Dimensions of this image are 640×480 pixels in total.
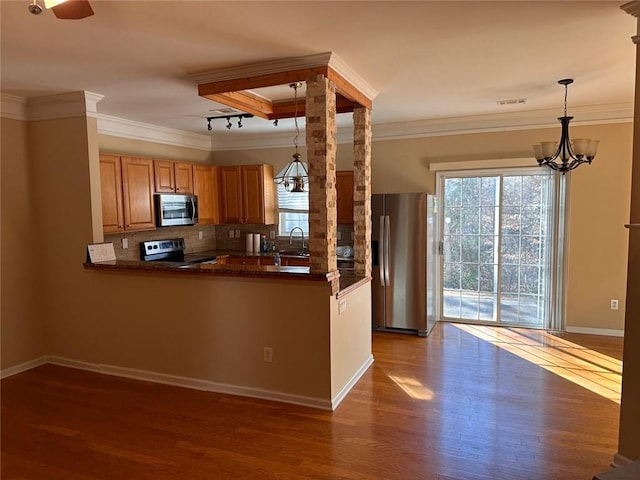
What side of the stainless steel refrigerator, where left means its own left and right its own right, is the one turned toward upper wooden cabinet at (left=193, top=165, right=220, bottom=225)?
right

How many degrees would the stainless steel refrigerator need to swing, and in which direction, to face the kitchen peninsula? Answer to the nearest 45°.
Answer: approximately 45° to its right

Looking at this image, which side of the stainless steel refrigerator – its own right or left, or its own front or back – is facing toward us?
front

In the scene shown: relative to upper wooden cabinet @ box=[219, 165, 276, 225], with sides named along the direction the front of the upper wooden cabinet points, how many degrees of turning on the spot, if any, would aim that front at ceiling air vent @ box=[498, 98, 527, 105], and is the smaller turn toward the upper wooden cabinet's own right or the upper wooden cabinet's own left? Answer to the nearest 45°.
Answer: approximately 90° to the upper wooden cabinet's own left

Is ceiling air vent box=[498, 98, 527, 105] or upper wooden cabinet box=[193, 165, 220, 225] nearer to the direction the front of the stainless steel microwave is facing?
the ceiling air vent

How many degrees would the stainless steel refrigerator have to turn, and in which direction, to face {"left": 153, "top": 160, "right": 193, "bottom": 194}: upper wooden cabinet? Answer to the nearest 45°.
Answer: approximately 90° to its right

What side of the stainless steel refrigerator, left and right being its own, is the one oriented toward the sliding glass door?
left

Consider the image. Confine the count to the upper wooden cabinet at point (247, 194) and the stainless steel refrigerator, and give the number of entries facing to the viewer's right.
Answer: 0

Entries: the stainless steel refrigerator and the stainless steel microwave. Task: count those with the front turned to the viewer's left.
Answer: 0

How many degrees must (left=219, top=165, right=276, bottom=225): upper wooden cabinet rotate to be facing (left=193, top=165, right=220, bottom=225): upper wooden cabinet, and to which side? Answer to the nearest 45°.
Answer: approximately 45° to its right

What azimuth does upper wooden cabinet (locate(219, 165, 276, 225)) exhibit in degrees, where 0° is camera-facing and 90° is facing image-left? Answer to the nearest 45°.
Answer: approximately 45°

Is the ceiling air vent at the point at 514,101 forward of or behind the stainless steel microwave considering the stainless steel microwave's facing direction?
forward

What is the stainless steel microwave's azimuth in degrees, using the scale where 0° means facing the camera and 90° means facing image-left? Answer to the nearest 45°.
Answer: approximately 315°
